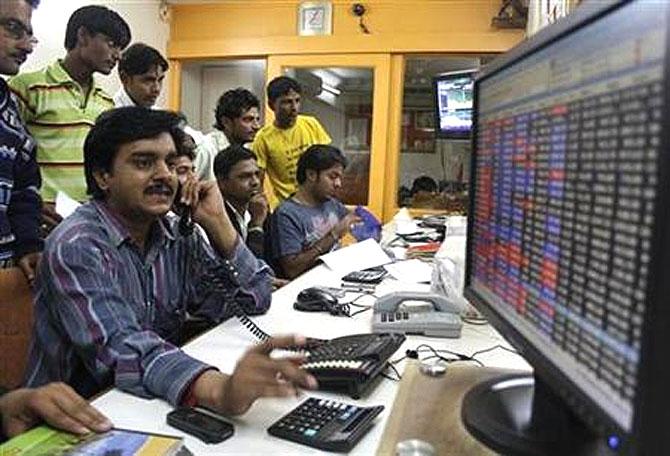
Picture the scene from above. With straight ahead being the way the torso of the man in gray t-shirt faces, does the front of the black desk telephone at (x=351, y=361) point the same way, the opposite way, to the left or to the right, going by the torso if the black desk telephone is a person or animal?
to the right

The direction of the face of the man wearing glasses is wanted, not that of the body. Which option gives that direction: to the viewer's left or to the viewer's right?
to the viewer's right

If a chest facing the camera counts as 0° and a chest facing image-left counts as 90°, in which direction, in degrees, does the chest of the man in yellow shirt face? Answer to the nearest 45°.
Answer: approximately 315°

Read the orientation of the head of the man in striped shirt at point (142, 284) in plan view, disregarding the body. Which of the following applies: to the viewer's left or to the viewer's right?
to the viewer's right
